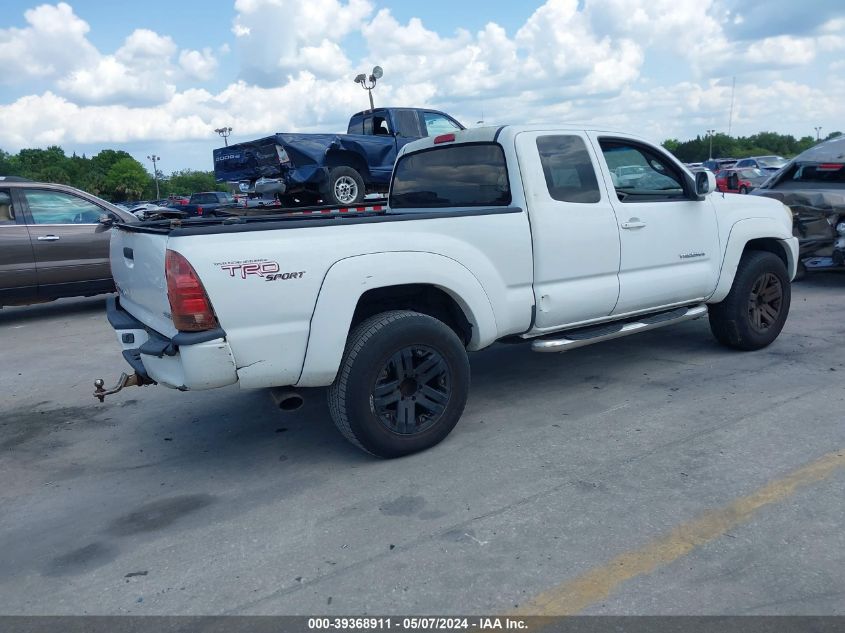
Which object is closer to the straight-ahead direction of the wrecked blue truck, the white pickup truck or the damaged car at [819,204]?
the damaged car

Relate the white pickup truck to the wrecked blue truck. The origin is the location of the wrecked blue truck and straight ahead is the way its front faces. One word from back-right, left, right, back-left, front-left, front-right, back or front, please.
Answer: back-right

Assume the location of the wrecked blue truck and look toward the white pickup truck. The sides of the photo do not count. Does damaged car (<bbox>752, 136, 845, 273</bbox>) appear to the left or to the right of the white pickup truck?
left

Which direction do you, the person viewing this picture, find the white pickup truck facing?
facing away from the viewer and to the right of the viewer

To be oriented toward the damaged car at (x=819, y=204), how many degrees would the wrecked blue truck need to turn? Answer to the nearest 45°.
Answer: approximately 90° to its right

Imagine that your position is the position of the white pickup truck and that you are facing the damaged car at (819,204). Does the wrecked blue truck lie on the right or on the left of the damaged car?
left

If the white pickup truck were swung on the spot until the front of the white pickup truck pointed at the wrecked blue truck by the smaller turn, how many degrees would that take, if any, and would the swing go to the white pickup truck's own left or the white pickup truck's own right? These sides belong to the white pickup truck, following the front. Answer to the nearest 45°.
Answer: approximately 45° to the white pickup truck's own left

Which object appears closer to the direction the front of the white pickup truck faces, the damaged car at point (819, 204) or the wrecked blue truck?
the damaged car

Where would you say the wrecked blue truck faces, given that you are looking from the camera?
facing away from the viewer and to the right of the viewer

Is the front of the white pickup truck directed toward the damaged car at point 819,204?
yes
